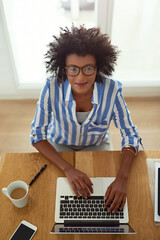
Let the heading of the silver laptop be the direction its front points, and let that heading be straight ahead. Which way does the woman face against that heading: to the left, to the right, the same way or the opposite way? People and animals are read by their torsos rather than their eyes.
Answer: the opposite way

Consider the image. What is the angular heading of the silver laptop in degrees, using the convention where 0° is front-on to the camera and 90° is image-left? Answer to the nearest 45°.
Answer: approximately 180°

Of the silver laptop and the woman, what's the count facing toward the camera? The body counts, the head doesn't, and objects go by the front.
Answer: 1

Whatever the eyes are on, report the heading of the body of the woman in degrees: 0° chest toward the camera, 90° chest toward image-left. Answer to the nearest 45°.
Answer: approximately 0°

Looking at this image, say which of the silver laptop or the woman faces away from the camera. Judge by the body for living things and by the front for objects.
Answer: the silver laptop

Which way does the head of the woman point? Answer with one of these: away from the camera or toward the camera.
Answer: toward the camera
